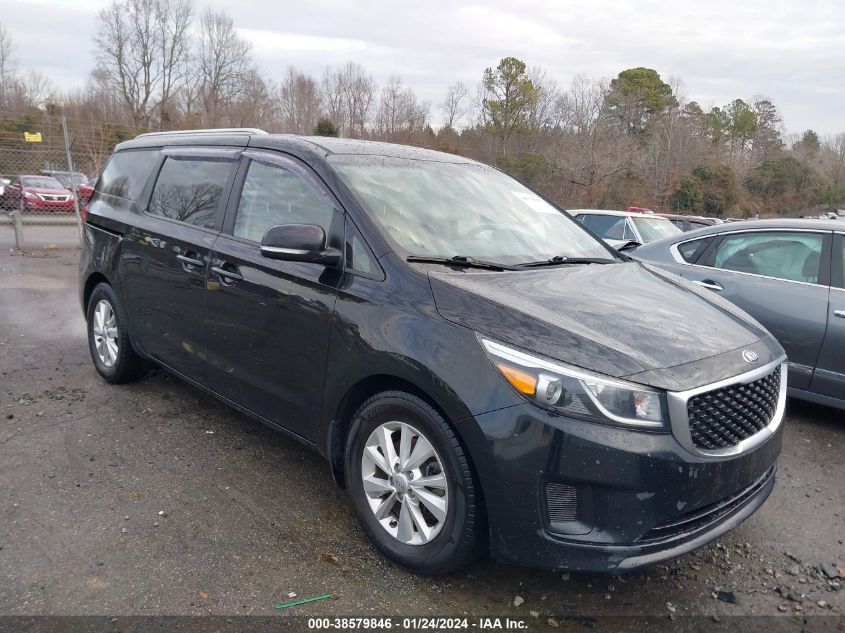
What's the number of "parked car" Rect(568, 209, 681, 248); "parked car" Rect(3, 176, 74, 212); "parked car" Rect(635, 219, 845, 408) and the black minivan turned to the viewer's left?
0

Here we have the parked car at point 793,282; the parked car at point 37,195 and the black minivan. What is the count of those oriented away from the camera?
0

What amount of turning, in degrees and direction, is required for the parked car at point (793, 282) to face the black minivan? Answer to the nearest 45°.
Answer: approximately 90° to its right

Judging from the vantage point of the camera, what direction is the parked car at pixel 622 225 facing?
facing the viewer and to the right of the viewer

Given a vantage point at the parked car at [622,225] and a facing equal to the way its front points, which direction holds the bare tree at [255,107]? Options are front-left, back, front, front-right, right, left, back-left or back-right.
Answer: back

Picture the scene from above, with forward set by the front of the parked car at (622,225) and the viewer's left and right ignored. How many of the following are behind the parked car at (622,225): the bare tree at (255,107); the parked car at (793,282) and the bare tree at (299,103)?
2

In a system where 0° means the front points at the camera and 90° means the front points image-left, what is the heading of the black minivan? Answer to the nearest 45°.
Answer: approximately 315°

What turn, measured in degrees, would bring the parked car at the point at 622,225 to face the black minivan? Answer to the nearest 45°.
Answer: approximately 45° to its right

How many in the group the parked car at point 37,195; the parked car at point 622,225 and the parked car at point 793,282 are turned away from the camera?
0

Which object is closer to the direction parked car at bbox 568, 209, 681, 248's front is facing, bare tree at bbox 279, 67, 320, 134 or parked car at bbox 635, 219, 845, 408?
the parked car

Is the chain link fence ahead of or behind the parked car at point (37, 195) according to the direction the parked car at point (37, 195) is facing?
ahead
